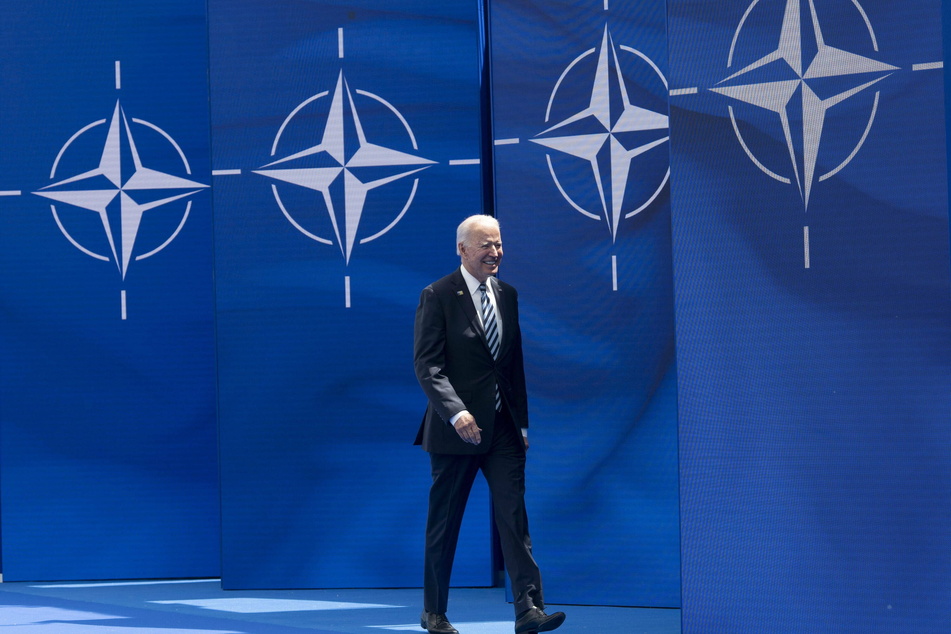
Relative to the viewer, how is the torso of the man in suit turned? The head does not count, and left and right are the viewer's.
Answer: facing the viewer and to the right of the viewer

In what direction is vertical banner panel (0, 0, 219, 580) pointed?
toward the camera

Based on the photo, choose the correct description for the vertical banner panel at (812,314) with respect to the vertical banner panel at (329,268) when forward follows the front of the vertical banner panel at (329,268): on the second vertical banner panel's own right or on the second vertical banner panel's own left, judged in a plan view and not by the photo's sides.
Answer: on the second vertical banner panel's own left

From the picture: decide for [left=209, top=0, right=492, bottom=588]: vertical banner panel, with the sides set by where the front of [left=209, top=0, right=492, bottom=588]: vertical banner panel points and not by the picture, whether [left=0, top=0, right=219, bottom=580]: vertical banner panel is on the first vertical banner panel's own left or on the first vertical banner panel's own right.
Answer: on the first vertical banner panel's own right

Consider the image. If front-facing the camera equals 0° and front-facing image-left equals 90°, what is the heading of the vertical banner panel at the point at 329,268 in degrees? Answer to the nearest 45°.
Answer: approximately 0°

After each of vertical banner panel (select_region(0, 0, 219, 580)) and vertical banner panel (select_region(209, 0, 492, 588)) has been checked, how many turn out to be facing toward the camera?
2

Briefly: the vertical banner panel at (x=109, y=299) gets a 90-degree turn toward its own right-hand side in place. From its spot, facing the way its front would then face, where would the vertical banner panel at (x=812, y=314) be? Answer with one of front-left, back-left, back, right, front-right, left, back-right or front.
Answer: back-left

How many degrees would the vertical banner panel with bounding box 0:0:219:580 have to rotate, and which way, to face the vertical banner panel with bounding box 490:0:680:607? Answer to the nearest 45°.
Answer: approximately 45° to its left

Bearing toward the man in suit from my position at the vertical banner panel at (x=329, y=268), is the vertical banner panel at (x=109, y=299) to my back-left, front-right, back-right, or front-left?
back-right
